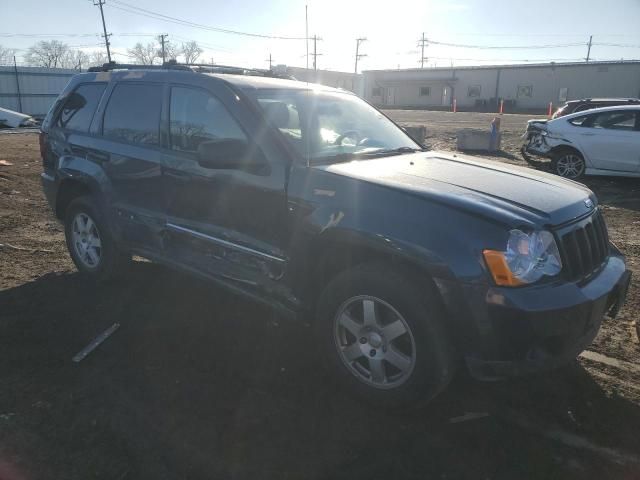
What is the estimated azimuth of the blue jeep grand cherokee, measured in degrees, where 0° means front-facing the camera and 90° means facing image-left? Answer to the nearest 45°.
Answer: approximately 315°

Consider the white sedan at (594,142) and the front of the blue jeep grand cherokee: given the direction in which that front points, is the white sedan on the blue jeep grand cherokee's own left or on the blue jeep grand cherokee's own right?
on the blue jeep grand cherokee's own left

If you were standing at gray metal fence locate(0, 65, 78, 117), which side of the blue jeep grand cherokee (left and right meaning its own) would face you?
back

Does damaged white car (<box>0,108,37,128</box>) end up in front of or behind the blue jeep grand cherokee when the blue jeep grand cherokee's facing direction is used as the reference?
behind
